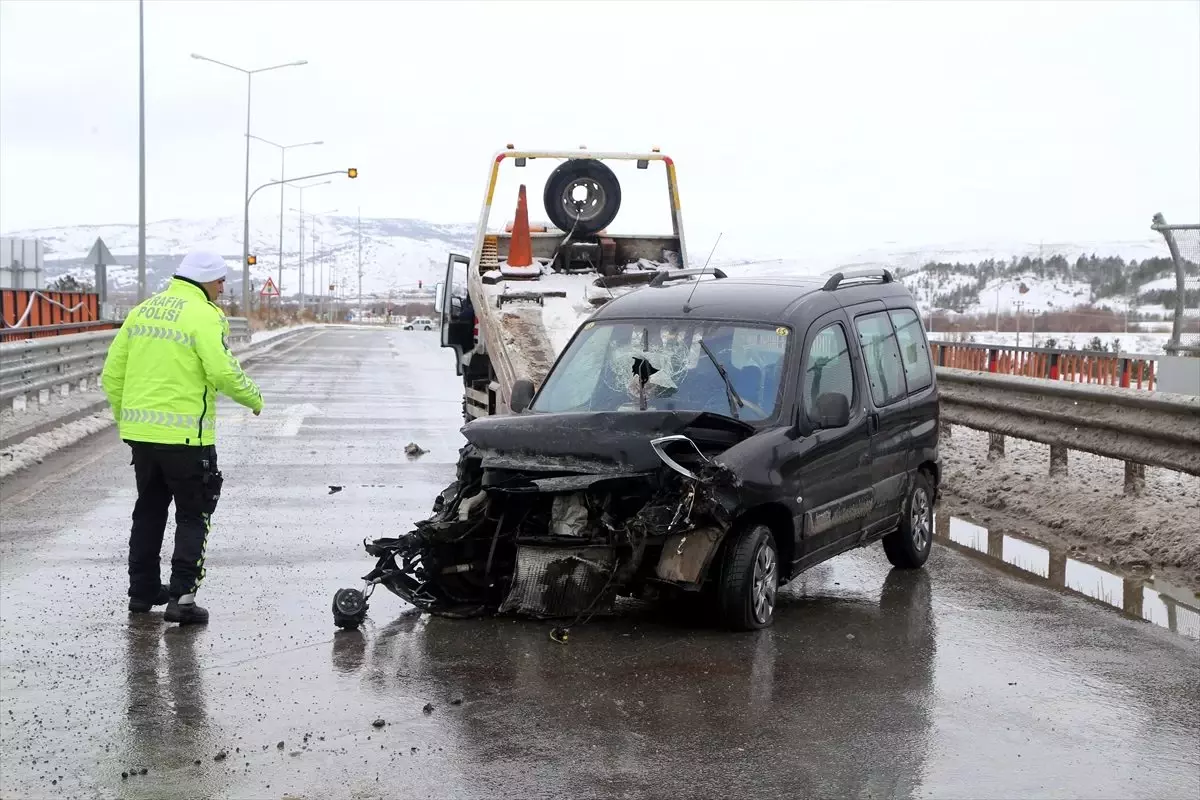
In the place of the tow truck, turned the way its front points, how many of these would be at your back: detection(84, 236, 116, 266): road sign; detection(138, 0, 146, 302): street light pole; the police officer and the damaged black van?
2

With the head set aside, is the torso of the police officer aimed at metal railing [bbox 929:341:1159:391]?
yes

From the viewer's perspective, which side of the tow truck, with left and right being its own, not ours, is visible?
back

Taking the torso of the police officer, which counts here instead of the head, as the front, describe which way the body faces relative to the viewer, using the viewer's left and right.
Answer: facing away from the viewer and to the right of the viewer

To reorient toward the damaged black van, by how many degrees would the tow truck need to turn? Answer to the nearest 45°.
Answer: approximately 180°

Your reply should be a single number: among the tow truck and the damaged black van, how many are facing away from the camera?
1

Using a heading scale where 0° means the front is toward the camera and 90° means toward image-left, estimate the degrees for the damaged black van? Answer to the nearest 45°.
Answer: approximately 45°

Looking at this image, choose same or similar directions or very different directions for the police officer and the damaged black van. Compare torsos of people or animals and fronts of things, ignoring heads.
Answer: very different directions

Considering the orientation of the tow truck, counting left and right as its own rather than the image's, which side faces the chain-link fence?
right

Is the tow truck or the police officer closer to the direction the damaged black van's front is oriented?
the police officer

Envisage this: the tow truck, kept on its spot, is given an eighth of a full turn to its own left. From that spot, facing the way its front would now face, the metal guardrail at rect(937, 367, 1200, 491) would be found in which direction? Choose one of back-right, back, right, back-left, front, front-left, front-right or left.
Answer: back

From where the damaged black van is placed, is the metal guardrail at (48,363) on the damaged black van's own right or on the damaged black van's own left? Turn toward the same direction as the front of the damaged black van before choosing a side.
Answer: on the damaged black van's own right

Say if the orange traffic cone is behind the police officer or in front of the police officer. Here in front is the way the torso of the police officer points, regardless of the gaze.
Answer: in front
